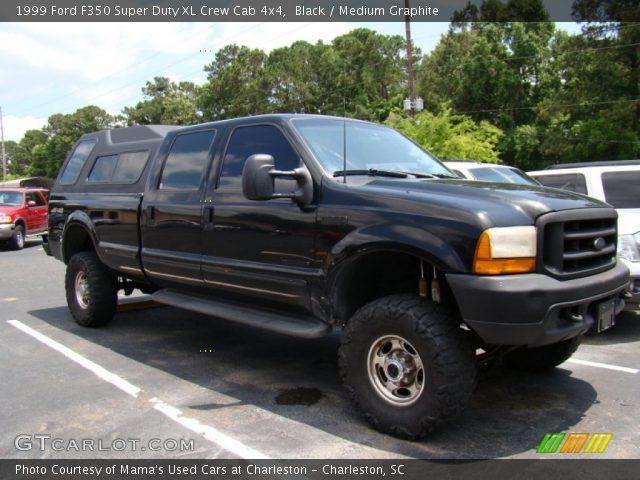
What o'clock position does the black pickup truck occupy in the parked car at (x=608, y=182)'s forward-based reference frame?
The black pickup truck is roughly at 2 o'clock from the parked car.

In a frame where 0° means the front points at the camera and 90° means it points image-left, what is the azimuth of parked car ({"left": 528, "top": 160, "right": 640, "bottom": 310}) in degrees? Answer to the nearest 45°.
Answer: approximately 315°

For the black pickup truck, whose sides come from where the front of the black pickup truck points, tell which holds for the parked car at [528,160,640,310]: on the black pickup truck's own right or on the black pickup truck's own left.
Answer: on the black pickup truck's own left

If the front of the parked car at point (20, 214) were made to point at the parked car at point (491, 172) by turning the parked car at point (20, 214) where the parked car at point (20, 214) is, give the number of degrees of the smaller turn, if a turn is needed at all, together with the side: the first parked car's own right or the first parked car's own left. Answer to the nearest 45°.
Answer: approximately 90° to the first parked car's own left

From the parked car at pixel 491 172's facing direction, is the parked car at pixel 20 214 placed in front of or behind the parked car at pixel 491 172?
behind

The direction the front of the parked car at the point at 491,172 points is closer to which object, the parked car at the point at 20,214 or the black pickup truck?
the black pickup truck
